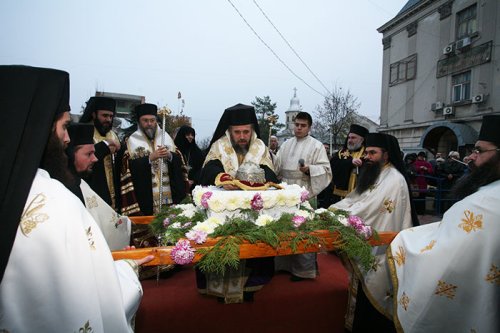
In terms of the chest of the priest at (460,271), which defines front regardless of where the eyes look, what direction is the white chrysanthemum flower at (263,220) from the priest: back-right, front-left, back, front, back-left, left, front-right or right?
front

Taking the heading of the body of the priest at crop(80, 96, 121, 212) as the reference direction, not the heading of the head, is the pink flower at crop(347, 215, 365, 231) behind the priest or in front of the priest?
in front

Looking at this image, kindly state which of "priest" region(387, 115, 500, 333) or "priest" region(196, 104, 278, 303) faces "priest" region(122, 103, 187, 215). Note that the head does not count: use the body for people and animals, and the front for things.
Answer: "priest" region(387, 115, 500, 333)

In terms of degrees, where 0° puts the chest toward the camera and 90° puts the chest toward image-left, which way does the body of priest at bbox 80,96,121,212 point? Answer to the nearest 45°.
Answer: approximately 315°

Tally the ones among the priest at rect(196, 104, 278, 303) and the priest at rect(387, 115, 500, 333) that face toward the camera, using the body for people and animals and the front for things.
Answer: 1

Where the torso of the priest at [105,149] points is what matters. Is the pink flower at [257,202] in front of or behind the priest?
in front

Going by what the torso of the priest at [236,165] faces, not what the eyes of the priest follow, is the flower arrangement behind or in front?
in front

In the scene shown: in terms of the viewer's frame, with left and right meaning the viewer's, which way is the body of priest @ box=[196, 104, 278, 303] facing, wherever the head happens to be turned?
facing the viewer

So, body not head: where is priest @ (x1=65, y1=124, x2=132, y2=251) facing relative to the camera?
to the viewer's right

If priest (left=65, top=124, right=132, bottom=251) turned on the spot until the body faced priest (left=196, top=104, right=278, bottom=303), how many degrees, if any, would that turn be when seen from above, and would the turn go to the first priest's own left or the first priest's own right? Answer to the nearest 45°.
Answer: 0° — they already face them

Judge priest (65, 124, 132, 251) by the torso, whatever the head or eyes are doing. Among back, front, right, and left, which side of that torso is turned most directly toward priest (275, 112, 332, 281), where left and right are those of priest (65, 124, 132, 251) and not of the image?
front

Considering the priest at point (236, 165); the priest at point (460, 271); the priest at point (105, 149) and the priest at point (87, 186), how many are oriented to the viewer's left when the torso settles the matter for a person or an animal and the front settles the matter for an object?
1

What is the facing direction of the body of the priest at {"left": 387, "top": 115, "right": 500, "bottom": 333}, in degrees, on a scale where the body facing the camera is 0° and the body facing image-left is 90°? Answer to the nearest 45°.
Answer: approximately 90°
